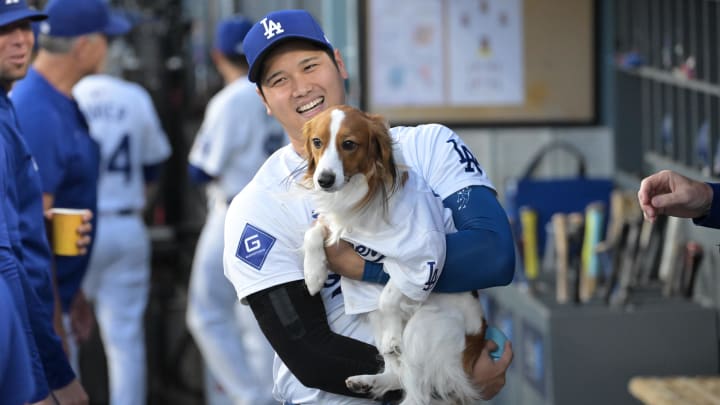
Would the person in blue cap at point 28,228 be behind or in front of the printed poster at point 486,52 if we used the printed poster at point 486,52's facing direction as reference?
in front

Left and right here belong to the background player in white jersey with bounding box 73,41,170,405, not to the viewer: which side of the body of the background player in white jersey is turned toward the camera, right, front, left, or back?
back

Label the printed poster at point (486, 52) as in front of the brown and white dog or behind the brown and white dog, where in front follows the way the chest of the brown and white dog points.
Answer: behind

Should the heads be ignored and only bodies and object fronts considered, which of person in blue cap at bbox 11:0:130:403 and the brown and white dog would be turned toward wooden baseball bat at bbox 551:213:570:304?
the person in blue cap

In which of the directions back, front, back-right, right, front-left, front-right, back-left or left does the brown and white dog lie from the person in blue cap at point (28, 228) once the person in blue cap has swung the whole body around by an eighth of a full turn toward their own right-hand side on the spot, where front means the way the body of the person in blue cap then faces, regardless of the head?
front-left

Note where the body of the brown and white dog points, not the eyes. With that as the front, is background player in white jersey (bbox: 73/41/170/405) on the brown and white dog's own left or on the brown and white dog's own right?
on the brown and white dog's own right

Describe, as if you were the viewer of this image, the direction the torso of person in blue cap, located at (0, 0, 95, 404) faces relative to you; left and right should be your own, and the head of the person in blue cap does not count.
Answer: facing the viewer and to the right of the viewer

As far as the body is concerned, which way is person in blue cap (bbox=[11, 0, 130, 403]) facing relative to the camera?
to the viewer's right

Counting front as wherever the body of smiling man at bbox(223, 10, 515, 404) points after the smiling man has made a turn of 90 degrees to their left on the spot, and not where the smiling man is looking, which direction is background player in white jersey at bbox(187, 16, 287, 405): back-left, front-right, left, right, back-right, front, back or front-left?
left

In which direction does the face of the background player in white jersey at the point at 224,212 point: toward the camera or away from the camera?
away from the camera

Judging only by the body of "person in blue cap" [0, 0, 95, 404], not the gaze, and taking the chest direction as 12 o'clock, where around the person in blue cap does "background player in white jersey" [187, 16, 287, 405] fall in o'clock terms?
The background player in white jersey is roughly at 8 o'clock from the person in blue cap.

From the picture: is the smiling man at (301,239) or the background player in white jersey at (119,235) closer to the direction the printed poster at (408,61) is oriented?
the smiling man

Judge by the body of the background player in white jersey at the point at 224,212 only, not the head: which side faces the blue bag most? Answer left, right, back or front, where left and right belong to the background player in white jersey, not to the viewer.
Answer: back
